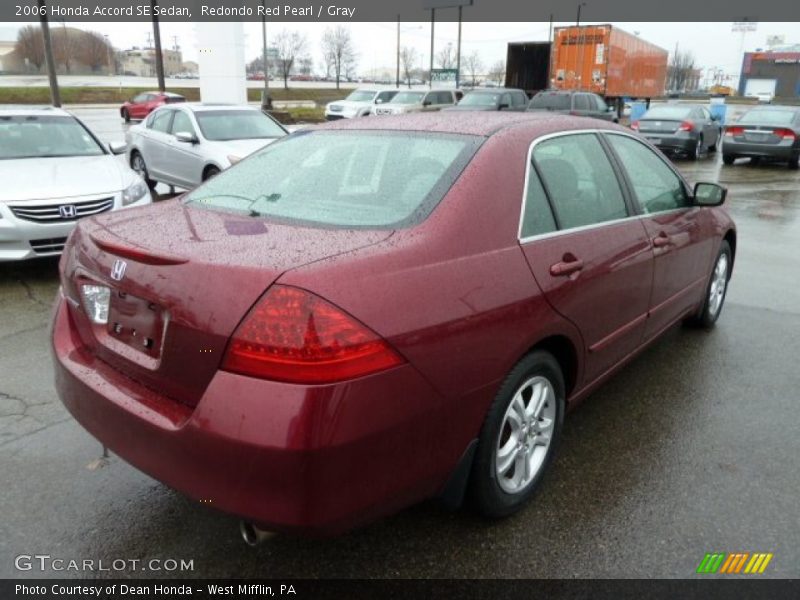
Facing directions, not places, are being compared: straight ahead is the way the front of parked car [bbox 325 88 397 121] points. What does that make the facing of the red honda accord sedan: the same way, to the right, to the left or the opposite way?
the opposite way

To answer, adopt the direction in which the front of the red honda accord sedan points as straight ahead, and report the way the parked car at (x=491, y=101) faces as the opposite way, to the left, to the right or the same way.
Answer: the opposite way

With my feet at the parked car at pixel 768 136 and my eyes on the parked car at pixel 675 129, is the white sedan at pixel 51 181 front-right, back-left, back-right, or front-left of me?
front-left

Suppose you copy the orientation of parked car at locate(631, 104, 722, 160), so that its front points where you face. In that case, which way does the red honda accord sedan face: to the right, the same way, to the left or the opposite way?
the same way

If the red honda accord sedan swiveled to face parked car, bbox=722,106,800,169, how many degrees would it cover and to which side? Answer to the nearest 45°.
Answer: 0° — it already faces it

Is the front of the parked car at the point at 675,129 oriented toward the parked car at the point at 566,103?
no

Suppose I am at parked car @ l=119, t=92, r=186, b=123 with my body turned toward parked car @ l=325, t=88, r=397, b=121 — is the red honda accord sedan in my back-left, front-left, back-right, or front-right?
front-right

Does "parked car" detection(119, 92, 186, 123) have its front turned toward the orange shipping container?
no

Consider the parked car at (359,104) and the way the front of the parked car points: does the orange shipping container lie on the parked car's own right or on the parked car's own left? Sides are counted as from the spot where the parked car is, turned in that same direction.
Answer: on the parked car's own left

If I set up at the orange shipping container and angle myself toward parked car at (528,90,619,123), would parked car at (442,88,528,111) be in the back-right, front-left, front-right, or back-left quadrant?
front-right

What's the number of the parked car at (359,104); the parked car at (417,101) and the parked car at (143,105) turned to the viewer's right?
0

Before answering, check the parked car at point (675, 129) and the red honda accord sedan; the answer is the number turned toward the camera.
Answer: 0

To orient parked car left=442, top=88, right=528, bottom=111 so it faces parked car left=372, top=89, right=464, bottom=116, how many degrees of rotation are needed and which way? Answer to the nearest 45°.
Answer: approximately 90° to its right

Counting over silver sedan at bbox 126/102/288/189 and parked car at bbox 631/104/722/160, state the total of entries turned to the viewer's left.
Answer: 0

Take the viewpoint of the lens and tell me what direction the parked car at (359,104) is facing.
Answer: facing the viewer and to the left of the viewer

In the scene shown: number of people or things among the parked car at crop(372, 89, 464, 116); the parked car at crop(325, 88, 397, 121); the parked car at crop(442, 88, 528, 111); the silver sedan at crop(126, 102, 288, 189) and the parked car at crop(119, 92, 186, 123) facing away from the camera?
0

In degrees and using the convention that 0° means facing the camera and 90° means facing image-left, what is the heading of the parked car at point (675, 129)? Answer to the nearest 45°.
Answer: approximately 225°

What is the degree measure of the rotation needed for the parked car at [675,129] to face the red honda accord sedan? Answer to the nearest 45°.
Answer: approximately 135° to its right
